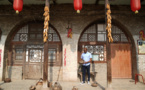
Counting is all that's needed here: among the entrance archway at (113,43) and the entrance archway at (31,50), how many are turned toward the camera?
2

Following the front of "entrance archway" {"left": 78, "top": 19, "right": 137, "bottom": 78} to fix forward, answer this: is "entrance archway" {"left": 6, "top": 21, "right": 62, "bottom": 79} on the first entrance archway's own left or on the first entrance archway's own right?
on the first entrance archway's own right

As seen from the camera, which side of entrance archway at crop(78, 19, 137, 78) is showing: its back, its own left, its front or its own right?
front

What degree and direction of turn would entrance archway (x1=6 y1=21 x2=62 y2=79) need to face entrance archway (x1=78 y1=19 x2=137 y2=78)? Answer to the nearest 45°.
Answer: approximately 90° to its left

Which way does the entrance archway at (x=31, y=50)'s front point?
toward the camera
